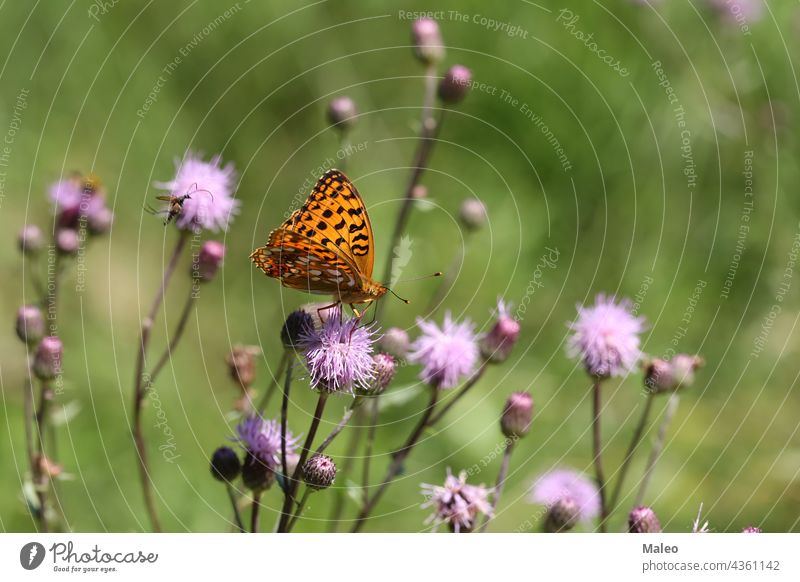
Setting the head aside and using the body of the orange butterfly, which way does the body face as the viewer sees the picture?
to the viewer's right

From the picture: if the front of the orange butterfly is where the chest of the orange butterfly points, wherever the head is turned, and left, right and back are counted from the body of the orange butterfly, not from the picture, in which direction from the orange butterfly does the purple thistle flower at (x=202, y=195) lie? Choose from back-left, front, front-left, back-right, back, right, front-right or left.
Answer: back-left

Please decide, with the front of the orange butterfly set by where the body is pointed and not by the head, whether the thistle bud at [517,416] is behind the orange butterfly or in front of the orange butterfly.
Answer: in front

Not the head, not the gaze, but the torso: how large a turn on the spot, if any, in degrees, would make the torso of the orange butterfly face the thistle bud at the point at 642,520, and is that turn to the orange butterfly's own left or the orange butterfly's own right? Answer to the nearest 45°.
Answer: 0° — it already faces it

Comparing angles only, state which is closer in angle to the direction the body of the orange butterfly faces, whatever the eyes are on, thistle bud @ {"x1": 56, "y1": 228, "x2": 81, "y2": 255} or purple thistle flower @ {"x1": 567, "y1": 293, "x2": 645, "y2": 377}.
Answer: the purple thistle flower

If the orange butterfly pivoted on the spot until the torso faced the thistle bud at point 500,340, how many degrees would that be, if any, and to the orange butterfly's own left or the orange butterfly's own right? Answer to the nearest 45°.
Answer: approximately 45° to the orange butterfly's own left

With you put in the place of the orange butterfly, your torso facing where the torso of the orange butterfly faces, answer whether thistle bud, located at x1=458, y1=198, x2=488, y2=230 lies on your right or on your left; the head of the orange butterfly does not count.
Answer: on your left

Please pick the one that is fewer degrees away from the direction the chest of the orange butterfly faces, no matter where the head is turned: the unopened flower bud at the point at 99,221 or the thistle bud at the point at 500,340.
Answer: the thistle bud
